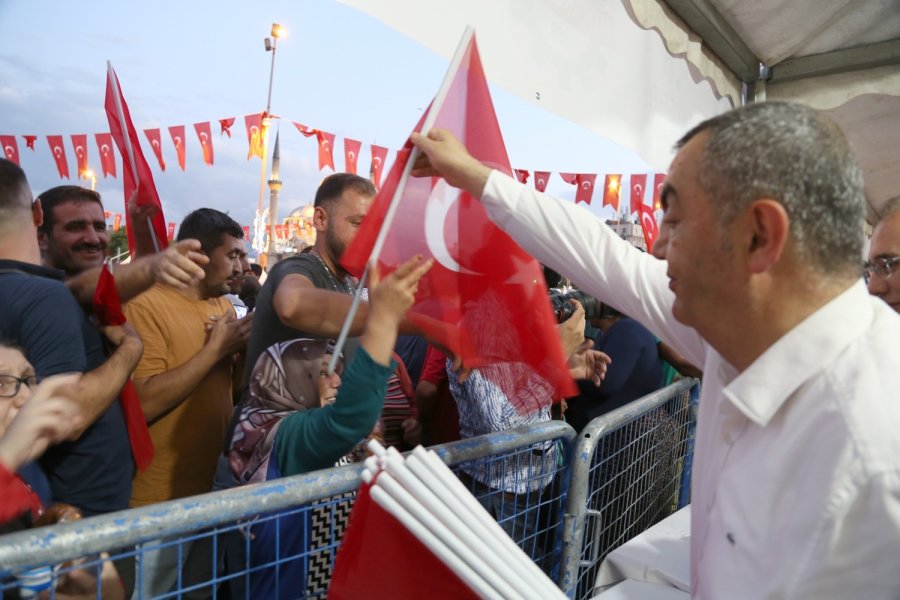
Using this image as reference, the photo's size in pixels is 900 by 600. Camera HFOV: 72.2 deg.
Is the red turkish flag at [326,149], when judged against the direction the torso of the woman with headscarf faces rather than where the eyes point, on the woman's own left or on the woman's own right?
on the woman's own left

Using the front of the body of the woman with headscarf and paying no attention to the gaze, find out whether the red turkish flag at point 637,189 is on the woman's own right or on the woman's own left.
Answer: on the woman's own left

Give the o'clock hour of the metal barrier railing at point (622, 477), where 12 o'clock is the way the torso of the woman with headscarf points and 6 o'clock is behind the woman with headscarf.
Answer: The metal barrier railing is roughly at 11 o'clock from the woman with headscarf.

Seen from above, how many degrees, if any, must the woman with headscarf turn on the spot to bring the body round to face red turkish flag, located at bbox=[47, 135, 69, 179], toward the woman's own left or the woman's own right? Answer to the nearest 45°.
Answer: approximately 135° to the woman's own left

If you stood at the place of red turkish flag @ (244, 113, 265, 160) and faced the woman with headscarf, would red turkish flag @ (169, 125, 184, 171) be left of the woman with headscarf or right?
right

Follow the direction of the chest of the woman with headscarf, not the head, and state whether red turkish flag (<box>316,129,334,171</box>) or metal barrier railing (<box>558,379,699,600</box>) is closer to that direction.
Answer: the metal barrier railing

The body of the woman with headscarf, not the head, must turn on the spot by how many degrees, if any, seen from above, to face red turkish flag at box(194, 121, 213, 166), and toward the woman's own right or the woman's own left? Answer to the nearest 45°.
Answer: approximately 90° to the woman's own left

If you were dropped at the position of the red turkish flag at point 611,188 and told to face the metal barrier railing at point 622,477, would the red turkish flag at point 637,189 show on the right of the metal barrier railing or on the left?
left

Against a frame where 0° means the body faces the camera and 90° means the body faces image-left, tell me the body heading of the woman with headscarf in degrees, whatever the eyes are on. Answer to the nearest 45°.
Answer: approximately 270°

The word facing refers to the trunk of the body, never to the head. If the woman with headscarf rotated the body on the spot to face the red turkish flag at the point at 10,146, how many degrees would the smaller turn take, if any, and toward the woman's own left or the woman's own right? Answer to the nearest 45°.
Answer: approximately 135° to the woman's own left

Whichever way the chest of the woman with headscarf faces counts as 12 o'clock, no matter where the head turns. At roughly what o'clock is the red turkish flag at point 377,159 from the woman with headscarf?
The red turkish flag is roughly at 9 o'clock from the woman with headscarf.
